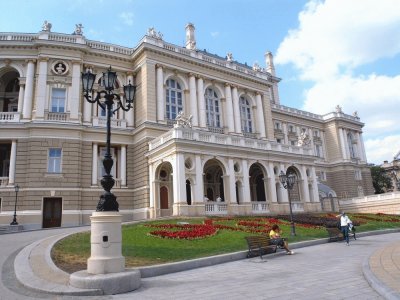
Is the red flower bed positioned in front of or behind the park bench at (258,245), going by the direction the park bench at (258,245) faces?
behind

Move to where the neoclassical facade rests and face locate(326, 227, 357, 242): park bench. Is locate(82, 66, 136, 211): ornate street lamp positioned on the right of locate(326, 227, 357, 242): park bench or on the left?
right

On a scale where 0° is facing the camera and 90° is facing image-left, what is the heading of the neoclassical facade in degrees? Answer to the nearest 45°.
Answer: approximately 315°

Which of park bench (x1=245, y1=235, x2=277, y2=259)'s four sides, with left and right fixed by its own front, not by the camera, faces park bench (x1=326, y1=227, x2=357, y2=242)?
left

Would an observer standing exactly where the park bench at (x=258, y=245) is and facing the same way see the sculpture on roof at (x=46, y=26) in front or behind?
behind

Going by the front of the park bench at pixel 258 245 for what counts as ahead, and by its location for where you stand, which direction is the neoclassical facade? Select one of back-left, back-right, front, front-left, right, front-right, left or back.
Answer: back
